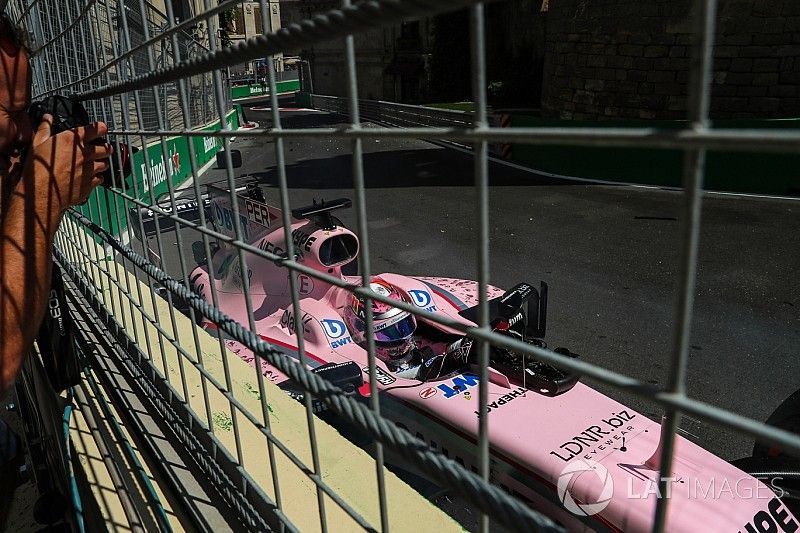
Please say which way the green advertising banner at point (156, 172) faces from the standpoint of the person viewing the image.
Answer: facing the viewer and to the right of the viewer
